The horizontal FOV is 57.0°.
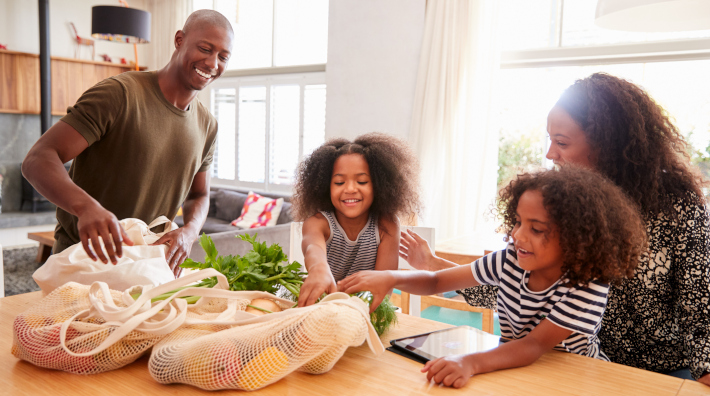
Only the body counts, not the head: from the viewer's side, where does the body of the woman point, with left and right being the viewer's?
facing to the left of the viewer

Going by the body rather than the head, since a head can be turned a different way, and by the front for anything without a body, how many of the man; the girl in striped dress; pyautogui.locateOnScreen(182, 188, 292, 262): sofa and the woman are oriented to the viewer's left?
1

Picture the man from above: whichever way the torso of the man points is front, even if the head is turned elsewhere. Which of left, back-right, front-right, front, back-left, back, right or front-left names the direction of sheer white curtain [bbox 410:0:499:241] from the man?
left

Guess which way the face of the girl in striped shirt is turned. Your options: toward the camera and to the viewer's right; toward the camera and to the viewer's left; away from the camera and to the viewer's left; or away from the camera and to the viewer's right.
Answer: toward the camera and to the viewer's left

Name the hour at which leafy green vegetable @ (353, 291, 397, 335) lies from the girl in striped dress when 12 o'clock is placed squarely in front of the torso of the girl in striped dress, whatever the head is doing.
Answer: The leafy green vegetable is roughly at 12 o'clock from the girl in striped dress.

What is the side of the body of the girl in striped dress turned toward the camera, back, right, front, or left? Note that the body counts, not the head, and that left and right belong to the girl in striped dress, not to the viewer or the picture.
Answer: front

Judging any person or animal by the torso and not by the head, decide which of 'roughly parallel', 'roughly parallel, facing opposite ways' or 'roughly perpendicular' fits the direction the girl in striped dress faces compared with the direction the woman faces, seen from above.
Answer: roughly perpendicular

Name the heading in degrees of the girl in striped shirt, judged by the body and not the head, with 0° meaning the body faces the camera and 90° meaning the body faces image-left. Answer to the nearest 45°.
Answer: approximately 45°

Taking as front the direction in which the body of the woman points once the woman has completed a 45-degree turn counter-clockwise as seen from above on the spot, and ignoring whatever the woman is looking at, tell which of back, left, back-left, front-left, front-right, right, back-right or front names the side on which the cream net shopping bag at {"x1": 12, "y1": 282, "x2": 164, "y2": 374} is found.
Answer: front

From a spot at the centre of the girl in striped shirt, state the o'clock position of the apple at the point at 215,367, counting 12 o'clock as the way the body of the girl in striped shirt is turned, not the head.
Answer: The apple is roughly at 12 o'clock from the girl in striped shirt.

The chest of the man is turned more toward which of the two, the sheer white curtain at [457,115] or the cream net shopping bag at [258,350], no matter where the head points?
the cream net shopping bag
